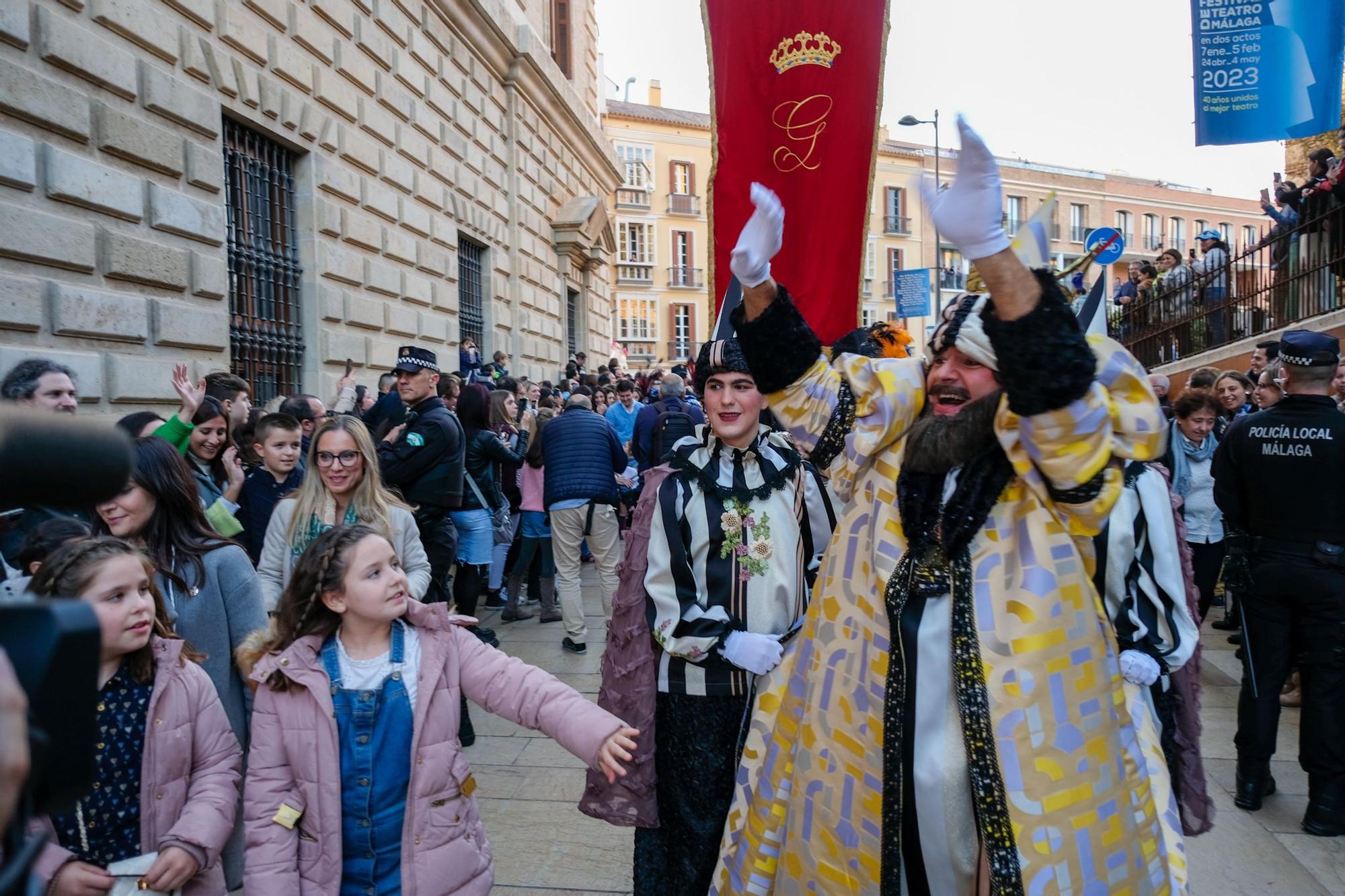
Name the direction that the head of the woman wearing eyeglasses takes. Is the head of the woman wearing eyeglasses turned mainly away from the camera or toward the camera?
toward the camera

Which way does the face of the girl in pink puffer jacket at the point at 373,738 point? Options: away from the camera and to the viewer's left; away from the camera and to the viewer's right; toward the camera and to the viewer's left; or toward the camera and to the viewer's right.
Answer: toward the camera and to the viewer's right

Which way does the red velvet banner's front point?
toward the camera

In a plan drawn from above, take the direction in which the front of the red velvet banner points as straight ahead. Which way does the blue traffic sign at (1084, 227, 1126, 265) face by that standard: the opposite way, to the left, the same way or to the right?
the same way

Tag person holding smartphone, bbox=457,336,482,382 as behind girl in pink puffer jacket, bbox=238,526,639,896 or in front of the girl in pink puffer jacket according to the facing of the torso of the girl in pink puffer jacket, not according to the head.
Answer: behind

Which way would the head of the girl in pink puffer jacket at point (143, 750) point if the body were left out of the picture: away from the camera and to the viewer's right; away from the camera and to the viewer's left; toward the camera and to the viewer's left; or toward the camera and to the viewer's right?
toward the camera and to the viewer's right

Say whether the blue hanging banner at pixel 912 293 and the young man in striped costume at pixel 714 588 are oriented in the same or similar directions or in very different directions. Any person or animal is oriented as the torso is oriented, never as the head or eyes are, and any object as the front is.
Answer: same or similar directions

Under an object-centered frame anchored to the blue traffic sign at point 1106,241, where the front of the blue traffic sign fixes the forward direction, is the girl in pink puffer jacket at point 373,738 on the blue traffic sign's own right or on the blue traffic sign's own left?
on the blue traffic sign's own right

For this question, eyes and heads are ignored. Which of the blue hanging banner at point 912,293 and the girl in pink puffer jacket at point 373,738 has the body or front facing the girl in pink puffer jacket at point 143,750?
the blue hanging banner

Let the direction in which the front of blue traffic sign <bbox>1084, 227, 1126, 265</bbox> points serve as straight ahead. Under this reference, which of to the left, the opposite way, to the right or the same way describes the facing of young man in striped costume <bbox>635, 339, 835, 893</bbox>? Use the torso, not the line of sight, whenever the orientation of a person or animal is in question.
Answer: the same way

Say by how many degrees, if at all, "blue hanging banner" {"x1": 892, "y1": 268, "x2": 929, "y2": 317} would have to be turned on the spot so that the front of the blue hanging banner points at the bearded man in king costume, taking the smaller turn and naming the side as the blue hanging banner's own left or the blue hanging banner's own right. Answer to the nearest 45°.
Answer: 0° — it already faces them

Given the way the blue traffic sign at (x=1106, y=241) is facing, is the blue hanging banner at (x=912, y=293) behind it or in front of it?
behind

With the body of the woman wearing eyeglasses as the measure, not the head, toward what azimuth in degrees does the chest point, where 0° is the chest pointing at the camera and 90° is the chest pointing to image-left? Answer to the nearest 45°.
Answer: approximately 0°

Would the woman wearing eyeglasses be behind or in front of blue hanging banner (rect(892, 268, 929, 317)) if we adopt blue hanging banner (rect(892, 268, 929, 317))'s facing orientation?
in front

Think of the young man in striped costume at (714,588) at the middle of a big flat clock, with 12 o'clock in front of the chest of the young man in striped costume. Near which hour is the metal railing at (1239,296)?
The metal railing is roughly at 7 o'clock from the young man in striped costume.

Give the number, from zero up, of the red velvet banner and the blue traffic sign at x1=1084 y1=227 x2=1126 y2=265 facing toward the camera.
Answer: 2
